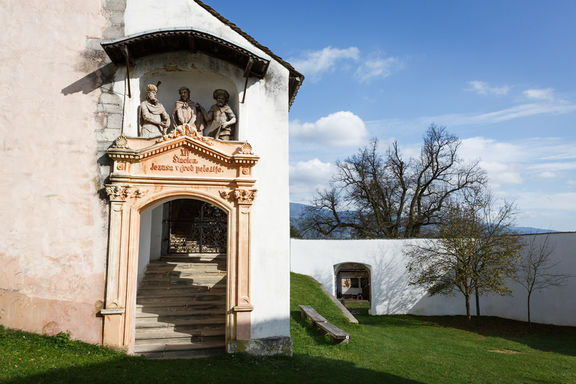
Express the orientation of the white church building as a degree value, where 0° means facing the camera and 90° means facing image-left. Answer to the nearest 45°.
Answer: approximately 0°

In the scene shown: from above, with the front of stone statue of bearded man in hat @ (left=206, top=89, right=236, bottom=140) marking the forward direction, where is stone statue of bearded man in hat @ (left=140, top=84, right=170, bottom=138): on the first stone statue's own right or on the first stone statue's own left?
on the first stone statue's own right

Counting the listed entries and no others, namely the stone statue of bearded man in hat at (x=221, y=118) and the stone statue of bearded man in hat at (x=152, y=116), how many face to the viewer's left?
0

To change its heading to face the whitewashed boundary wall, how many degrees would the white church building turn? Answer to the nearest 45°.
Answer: approximately 135° to its left

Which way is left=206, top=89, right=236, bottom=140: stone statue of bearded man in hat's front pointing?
toward the camera

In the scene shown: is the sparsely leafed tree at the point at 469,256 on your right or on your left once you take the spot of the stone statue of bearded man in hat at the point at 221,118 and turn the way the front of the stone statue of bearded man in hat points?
on your left

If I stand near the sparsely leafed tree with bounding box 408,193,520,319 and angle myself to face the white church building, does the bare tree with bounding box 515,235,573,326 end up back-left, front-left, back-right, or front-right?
back-left

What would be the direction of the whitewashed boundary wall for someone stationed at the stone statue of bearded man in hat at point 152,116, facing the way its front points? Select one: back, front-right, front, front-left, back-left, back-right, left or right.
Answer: left

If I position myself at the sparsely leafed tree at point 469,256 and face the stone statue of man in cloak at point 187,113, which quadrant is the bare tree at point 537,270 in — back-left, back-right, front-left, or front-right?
back-left

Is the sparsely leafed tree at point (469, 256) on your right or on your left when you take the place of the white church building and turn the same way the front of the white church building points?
on your left

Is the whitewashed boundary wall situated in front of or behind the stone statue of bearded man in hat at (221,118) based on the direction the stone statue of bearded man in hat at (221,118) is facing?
behind

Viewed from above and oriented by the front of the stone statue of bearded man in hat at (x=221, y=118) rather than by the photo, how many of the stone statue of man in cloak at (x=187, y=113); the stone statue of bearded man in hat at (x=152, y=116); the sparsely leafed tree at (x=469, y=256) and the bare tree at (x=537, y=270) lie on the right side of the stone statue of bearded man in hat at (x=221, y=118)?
2

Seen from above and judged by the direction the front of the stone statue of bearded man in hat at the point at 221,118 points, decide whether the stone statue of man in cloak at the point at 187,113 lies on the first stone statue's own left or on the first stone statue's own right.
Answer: on the first stone statue's own right

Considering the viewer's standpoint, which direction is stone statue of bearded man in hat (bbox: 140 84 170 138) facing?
facing the viewer and to the right of the viewer
